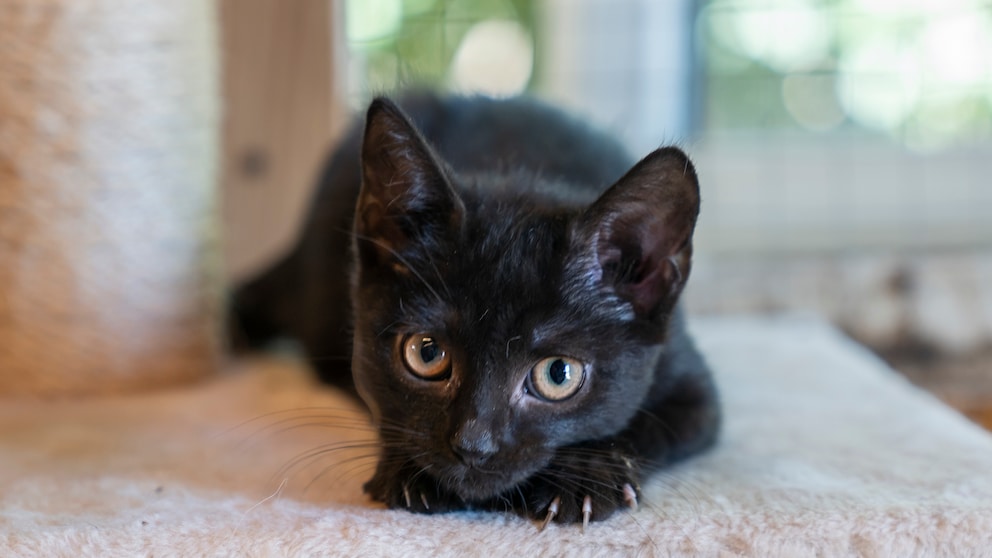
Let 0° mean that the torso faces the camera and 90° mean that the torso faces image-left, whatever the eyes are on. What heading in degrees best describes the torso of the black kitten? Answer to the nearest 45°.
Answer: approximately 0°

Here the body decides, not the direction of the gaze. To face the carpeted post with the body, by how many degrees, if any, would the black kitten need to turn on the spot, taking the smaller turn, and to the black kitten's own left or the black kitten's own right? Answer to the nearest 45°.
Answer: approximately 135° to the black kitten's own right

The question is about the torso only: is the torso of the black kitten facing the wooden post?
no
